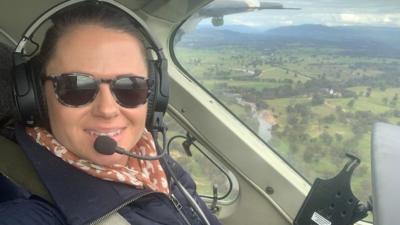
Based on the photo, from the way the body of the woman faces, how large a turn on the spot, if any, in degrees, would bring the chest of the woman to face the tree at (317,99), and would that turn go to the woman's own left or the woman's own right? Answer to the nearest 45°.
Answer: approximately 90° to the woman's own left

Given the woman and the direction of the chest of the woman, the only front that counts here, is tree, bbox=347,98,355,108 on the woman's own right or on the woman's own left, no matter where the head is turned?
on the woman's own left

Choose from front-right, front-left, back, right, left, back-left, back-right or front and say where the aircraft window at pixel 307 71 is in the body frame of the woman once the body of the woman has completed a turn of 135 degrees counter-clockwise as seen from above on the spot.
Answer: front-right
